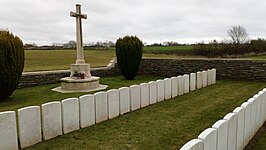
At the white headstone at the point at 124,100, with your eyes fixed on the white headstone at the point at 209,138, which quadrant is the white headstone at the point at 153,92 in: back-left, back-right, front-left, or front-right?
back-left

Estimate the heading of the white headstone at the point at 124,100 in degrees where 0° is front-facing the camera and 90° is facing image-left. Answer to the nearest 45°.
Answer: approximately 315°

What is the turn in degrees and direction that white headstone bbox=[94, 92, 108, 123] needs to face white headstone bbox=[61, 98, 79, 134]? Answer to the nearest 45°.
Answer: approximately 90° to its right

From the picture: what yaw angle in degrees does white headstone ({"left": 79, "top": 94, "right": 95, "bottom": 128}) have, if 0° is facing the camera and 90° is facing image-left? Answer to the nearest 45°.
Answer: approximately 315°
